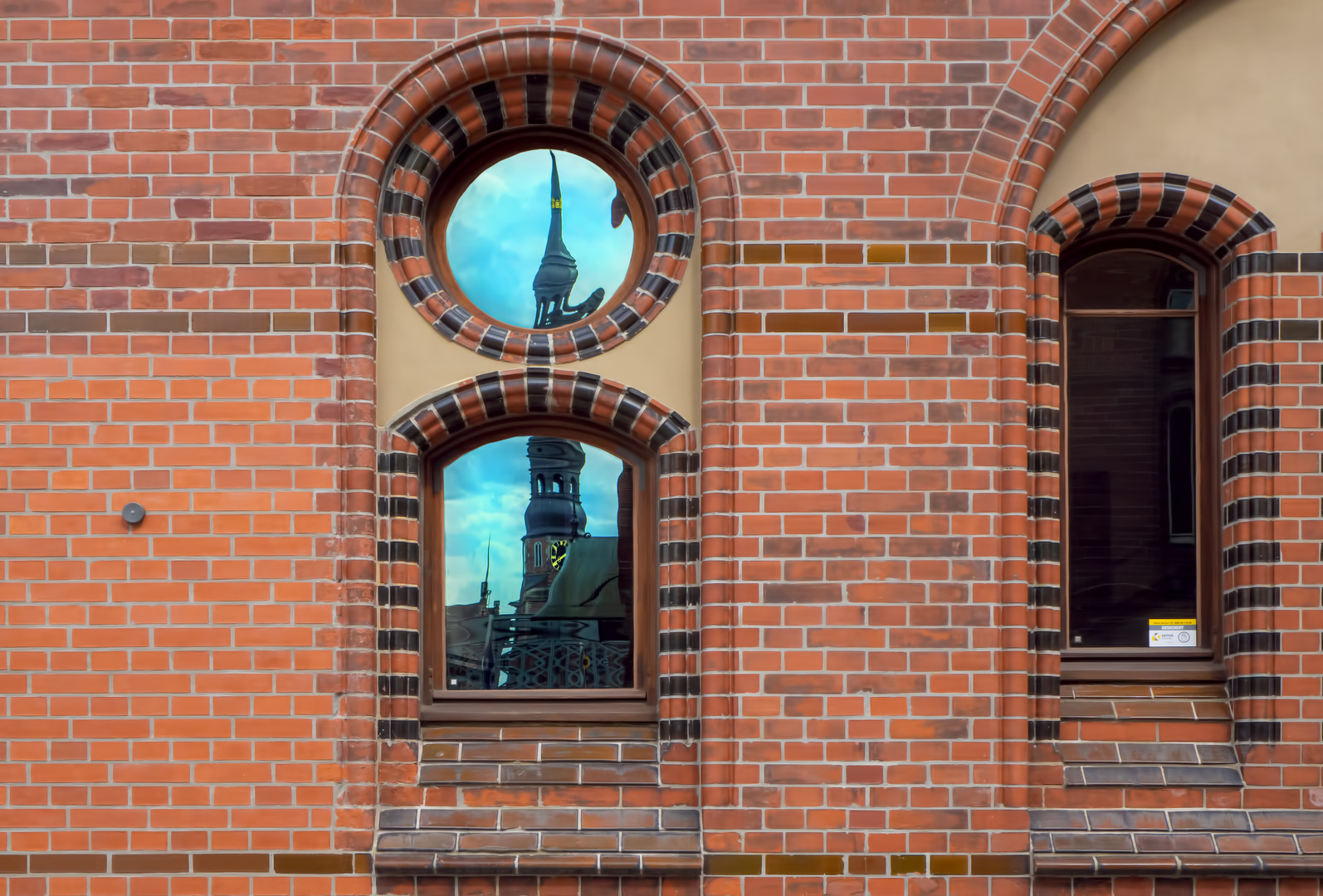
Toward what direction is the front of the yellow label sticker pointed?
toward the camera

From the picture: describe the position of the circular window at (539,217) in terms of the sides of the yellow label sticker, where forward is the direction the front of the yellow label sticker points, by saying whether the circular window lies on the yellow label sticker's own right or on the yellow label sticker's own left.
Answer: on the yellow label sticker's own right

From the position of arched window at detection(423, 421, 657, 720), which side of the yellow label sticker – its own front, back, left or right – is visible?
right

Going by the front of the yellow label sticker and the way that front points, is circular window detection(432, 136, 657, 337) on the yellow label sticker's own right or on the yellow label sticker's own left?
on the yellow label sticker's own right
